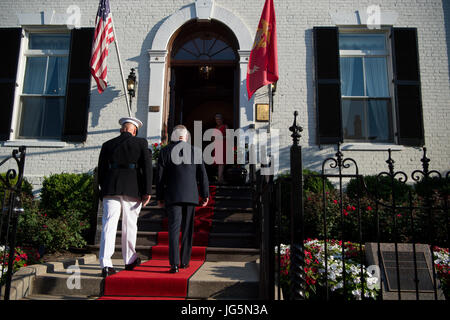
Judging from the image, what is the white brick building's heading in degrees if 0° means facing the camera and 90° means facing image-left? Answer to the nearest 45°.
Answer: approximately 0°

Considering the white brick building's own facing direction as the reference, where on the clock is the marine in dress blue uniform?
The marine in dress blue uniform is roughly at 1 o'clock from the white brick building.

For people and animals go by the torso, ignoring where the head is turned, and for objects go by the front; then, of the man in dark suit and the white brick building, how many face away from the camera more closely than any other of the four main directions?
1

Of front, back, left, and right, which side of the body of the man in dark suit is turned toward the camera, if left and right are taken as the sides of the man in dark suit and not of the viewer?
back

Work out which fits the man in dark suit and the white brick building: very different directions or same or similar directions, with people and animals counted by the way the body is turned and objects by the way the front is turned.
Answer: very different directions

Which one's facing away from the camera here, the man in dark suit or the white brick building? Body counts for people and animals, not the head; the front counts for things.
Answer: the man in dark suit
